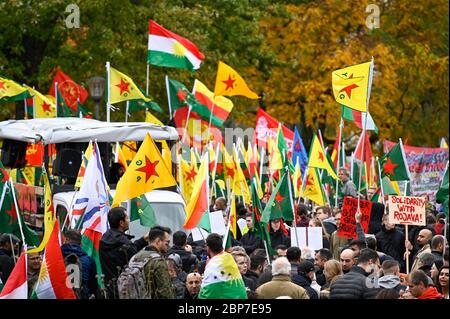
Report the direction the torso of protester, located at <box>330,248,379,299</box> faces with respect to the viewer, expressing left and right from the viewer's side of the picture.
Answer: facing away from the viewer and to the right of the viewer

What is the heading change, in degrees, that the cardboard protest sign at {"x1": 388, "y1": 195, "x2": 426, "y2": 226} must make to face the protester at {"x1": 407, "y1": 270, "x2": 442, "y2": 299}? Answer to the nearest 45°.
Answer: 0° — it already faces them

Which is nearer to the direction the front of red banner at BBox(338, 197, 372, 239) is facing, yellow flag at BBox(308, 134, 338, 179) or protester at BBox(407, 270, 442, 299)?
the protester

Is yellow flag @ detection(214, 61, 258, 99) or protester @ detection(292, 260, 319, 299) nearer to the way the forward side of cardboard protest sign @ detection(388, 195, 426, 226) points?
the protester

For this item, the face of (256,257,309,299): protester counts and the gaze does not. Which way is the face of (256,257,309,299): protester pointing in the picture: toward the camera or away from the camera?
away from the camera

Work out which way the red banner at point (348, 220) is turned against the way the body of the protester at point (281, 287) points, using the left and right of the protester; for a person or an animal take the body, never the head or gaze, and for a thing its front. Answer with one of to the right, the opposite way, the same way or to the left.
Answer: the opposite way

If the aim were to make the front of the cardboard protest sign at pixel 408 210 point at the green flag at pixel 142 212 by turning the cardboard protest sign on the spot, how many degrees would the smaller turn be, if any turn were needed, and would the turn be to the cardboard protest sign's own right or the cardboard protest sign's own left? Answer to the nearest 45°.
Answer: approximately 90° to the cardboard protest sign's own right

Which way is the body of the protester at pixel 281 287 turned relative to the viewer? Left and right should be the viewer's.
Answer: facing away from the viewer
